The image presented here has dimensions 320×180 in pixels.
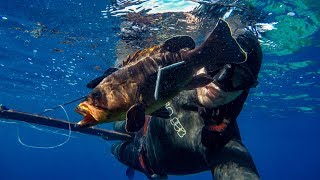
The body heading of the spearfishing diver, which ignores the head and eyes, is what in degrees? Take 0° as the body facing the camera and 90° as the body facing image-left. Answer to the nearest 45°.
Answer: approximately 45°
